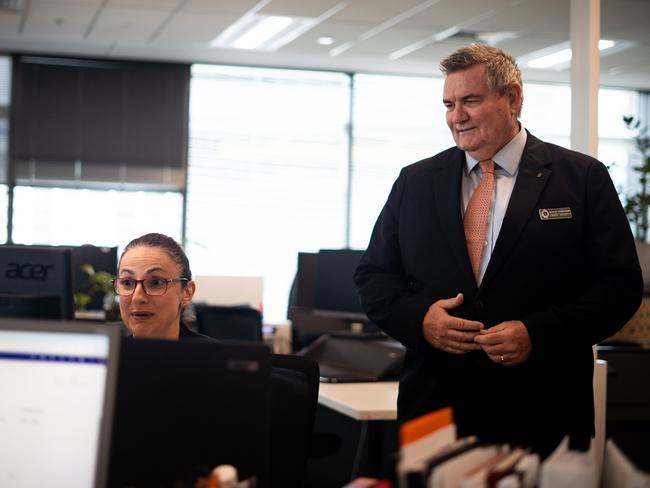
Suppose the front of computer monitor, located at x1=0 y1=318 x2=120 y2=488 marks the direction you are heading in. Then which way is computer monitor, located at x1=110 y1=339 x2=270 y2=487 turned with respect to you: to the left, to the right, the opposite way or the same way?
the opposite way

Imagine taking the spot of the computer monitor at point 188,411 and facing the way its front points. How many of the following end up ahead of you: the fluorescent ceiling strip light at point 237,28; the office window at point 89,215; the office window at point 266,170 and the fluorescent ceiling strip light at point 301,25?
4

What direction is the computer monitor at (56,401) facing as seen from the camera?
toward the camera

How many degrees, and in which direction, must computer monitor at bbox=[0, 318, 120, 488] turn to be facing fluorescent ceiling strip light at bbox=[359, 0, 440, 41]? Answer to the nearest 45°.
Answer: approximately 135° to its left

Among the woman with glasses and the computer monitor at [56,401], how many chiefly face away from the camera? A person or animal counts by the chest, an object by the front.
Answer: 0

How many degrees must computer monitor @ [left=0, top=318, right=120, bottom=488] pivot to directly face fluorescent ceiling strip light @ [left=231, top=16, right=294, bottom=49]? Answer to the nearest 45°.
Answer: approximately 180°

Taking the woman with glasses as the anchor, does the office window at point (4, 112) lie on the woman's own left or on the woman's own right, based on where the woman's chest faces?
on the woman's own right

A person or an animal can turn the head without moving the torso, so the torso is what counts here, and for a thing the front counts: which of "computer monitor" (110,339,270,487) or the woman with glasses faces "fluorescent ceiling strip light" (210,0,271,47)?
the computer monitor

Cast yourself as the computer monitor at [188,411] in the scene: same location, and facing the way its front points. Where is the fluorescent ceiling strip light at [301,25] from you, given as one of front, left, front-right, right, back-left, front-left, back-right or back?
front

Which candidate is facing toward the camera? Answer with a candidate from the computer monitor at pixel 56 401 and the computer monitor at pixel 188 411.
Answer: the computer monitor at pixel 56 401

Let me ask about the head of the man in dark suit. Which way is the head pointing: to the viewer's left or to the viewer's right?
to the viewer's left

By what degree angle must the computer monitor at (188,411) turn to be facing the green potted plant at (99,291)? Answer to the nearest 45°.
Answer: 0° — it already faces it

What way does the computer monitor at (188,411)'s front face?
away from the camera
